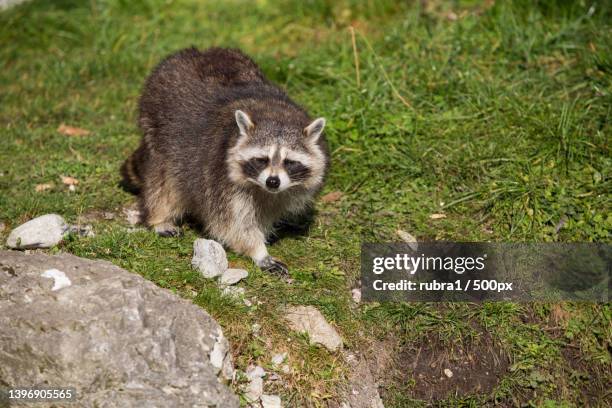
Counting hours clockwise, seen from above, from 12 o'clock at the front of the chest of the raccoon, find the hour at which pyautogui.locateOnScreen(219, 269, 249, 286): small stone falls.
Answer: The small stone is roughly at 2 o'clock from the raccoon.

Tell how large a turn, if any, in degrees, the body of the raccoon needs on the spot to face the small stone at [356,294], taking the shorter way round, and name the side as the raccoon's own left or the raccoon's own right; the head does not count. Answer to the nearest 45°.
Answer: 0° — it already faces it

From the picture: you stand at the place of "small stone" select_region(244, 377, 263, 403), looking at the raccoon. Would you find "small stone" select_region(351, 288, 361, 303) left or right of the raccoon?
right

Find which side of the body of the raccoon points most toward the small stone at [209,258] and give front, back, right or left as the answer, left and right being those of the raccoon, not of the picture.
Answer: right

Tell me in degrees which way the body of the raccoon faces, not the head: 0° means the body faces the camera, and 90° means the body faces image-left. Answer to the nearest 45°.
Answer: approximately 315°

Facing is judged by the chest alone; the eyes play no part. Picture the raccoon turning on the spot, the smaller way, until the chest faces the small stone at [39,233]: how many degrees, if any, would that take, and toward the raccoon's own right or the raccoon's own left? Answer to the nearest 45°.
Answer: approximately 135° to the raccoon's own right

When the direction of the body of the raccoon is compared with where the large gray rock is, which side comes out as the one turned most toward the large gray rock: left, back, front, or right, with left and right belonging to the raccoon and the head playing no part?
right

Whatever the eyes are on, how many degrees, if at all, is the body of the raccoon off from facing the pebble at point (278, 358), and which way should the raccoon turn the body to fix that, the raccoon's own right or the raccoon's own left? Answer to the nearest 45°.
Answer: approximately 45° to the raccoon's own right

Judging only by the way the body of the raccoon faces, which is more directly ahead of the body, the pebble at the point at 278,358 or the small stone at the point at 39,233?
the pebble

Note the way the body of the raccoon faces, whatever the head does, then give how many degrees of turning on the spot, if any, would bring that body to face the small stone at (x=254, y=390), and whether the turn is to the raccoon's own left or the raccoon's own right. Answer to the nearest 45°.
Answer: approximately 45° to the raccoon's own right
